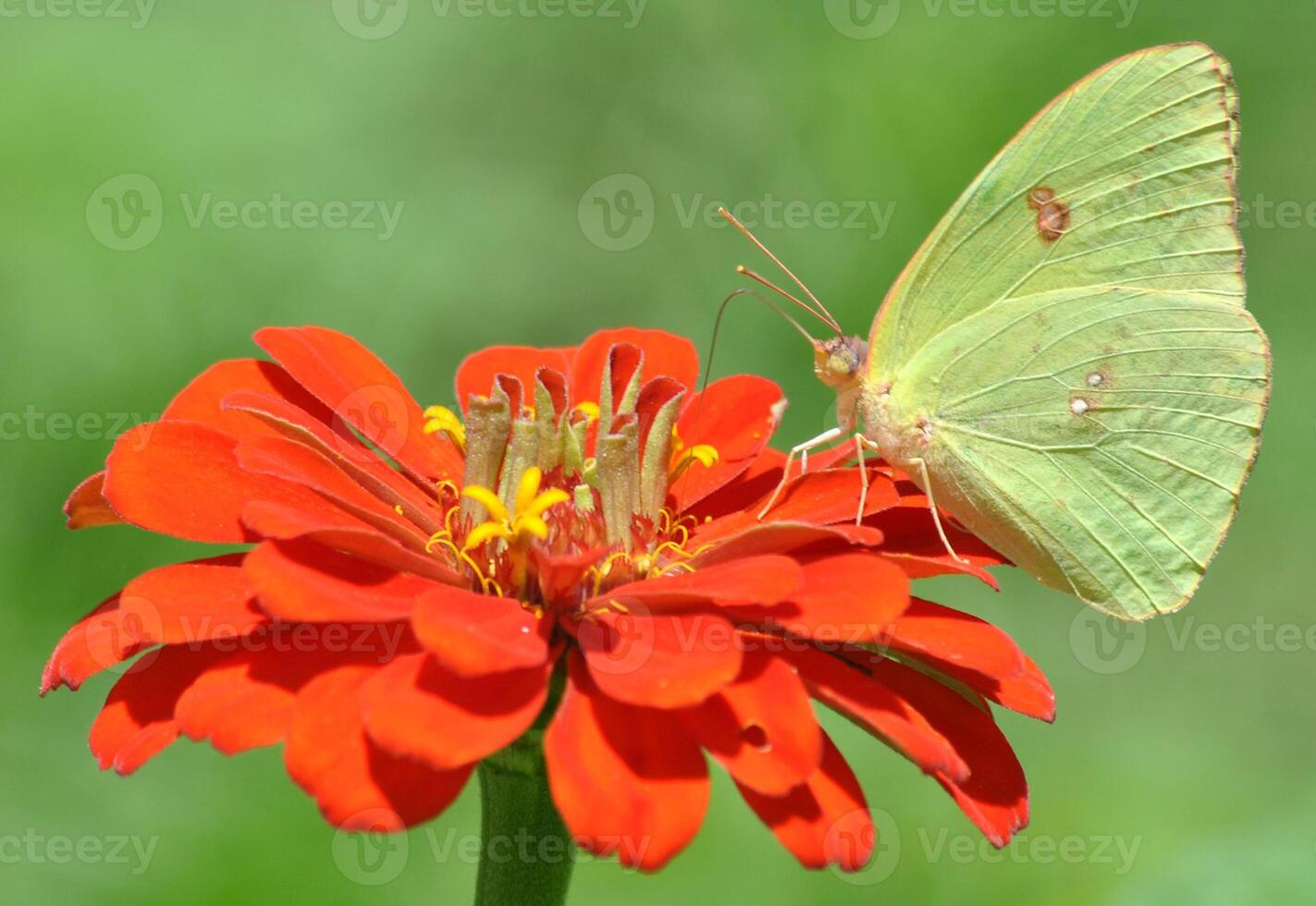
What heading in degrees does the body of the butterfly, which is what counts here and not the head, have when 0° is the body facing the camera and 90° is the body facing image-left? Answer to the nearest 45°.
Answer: approximately 90°
